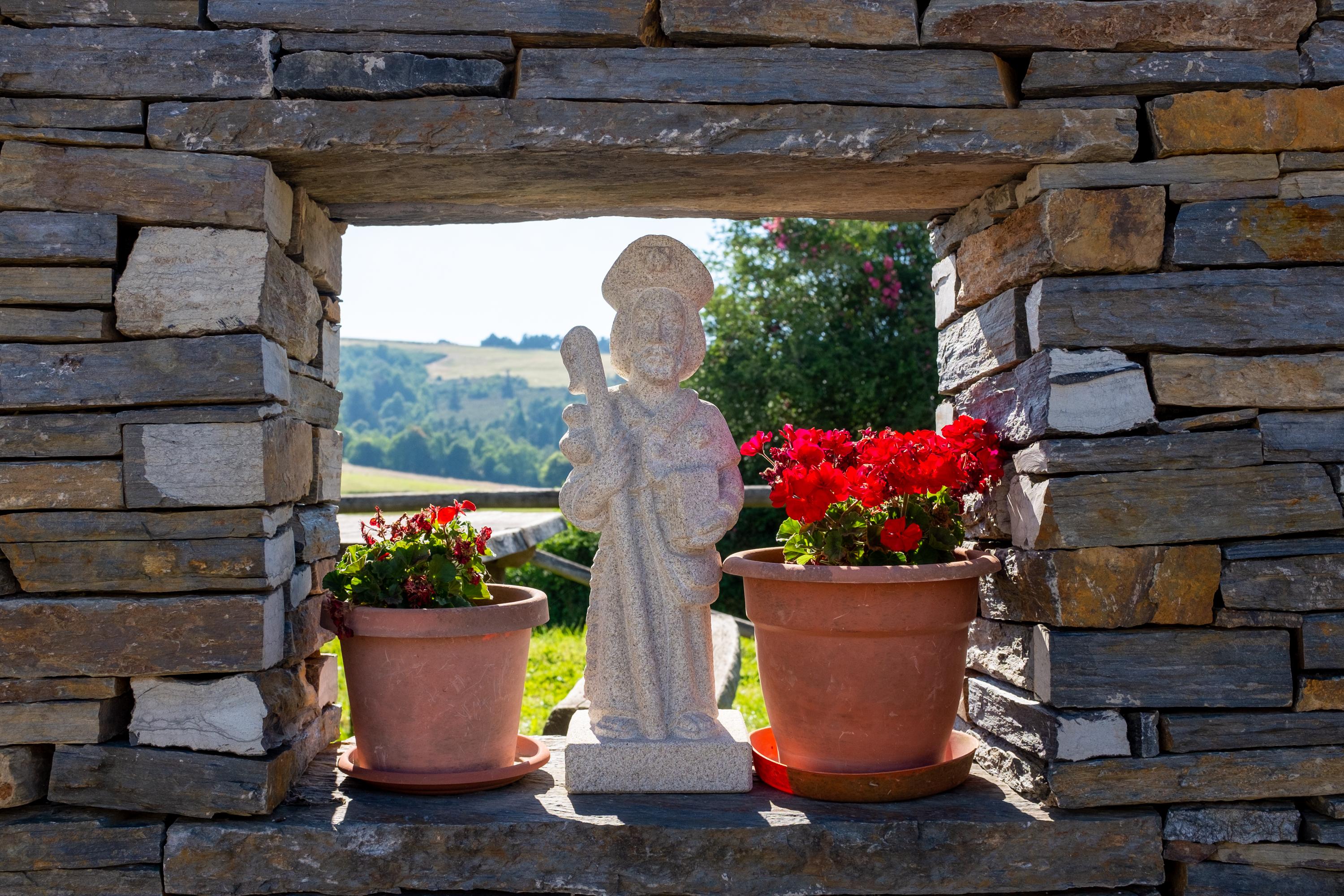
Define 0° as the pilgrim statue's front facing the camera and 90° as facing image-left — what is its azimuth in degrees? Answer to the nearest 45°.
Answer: approximately 0°

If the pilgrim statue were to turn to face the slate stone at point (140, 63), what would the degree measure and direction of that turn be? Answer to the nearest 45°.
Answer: approximately 90° to its right

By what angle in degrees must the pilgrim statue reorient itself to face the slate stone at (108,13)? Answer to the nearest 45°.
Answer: approximately 90° to its right

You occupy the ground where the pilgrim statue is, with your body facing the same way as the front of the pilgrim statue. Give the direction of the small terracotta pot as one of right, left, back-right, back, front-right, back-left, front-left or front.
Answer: right
